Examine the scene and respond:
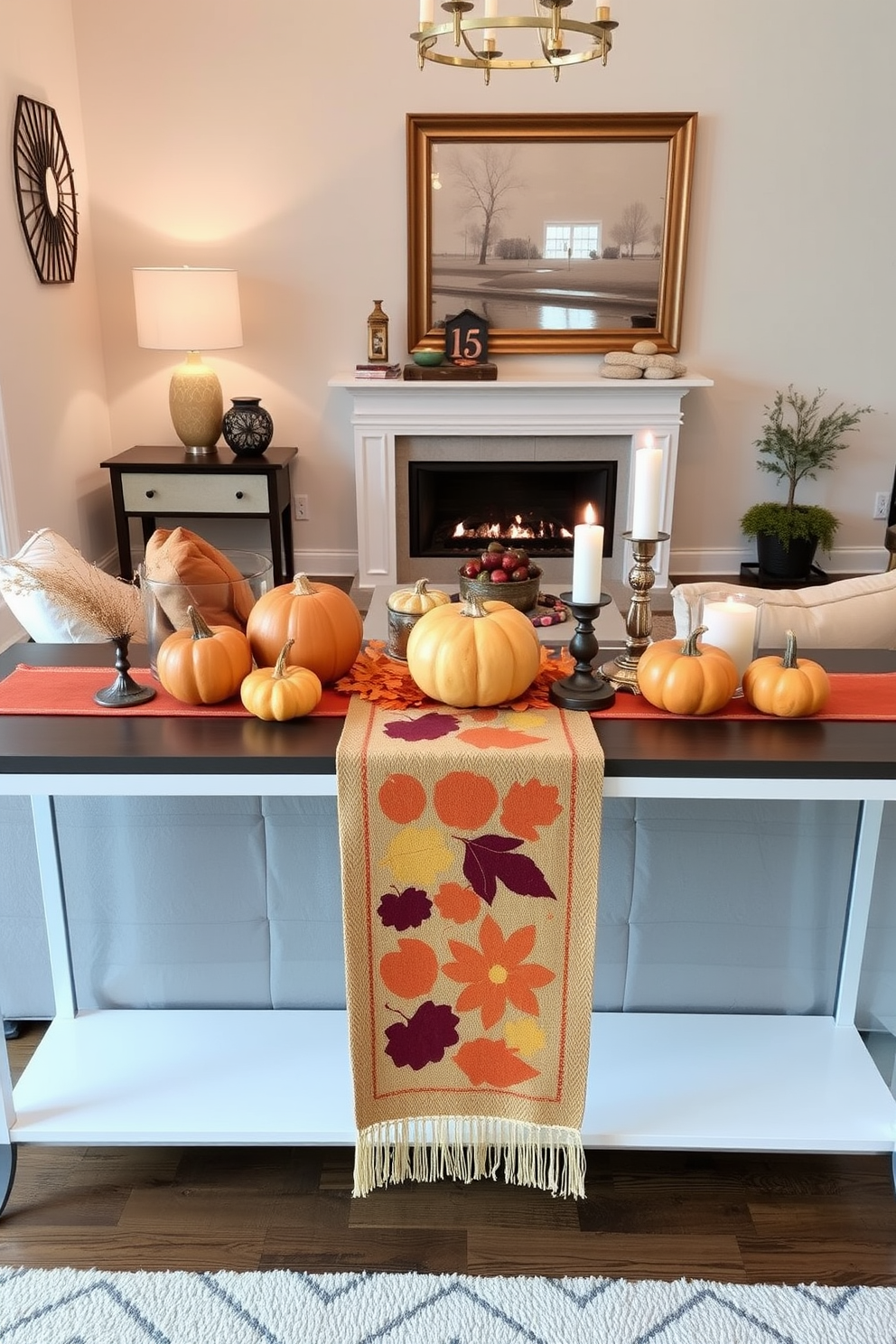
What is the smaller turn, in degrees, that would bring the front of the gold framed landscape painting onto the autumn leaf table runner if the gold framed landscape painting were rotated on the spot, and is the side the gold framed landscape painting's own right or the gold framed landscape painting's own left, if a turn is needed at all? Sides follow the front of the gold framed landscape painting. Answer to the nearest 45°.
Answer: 0° — it already faces it

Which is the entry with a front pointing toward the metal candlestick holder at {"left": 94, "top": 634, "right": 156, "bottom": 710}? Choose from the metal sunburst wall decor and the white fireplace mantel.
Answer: the white fireplace mantel

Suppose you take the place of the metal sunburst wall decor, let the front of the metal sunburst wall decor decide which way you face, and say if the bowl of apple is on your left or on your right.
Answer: on your right

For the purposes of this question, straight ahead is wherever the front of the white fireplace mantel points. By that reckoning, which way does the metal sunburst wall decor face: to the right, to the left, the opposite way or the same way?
to the left

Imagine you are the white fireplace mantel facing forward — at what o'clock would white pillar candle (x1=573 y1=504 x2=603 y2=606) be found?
The white pillar candle is roughly at 12 o'clock from the white fireplace mantel.

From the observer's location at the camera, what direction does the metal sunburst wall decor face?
facing to the right of the viewer

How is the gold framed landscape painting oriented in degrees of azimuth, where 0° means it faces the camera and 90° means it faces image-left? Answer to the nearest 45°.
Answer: approximately 0°

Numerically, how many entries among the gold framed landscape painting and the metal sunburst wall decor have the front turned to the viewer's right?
1

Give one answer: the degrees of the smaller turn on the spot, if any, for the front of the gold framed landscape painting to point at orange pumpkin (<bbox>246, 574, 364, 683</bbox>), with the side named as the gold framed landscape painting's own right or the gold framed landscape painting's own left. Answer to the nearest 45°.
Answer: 0° — it already faces it
